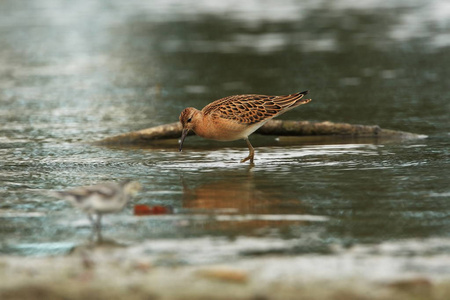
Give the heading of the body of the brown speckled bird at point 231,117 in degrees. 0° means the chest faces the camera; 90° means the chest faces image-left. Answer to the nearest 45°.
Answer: approximately 90°

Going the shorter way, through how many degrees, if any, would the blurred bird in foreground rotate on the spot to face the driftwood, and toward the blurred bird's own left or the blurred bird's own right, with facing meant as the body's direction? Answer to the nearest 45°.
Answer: approximately 45° to the blurred bird's own left

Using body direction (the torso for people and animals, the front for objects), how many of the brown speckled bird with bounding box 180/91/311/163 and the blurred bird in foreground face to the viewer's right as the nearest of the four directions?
1

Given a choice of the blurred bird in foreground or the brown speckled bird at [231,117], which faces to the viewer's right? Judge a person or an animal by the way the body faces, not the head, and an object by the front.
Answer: the blurred bird in foreground

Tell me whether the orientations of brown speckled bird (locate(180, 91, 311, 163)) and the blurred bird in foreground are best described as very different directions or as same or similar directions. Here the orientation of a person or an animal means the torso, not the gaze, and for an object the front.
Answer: very different directions

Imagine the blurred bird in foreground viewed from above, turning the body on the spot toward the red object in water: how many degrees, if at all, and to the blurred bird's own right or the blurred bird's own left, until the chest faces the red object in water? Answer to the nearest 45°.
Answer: approximately 45° to the blurred bird's own left

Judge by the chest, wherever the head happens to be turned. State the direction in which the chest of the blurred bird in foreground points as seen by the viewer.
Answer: to the viewer's right
